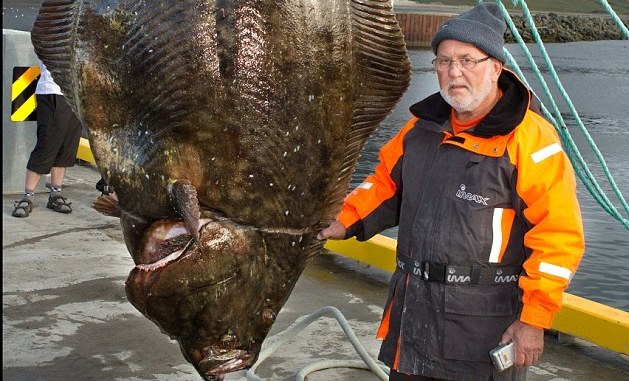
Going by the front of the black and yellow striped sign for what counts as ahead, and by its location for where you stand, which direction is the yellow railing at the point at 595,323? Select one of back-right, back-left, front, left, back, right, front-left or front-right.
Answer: front-left

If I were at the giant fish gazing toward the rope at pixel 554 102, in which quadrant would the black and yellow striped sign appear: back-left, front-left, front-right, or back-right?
front-left

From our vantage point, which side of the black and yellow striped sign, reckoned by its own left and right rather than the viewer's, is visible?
front

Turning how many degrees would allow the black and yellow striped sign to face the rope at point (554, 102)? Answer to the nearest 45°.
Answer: approximately 45° to its left

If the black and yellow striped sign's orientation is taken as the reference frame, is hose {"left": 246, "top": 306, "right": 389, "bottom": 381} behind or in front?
in front

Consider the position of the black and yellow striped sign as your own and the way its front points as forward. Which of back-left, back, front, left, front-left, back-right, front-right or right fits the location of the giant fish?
front

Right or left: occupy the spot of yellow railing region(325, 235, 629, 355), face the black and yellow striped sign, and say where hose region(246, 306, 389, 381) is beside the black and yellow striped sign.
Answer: left
